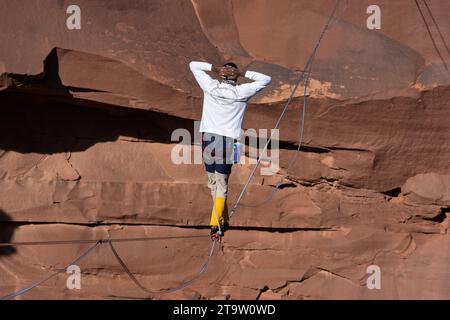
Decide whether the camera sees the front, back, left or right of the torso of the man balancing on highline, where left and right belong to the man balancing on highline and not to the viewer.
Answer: back
